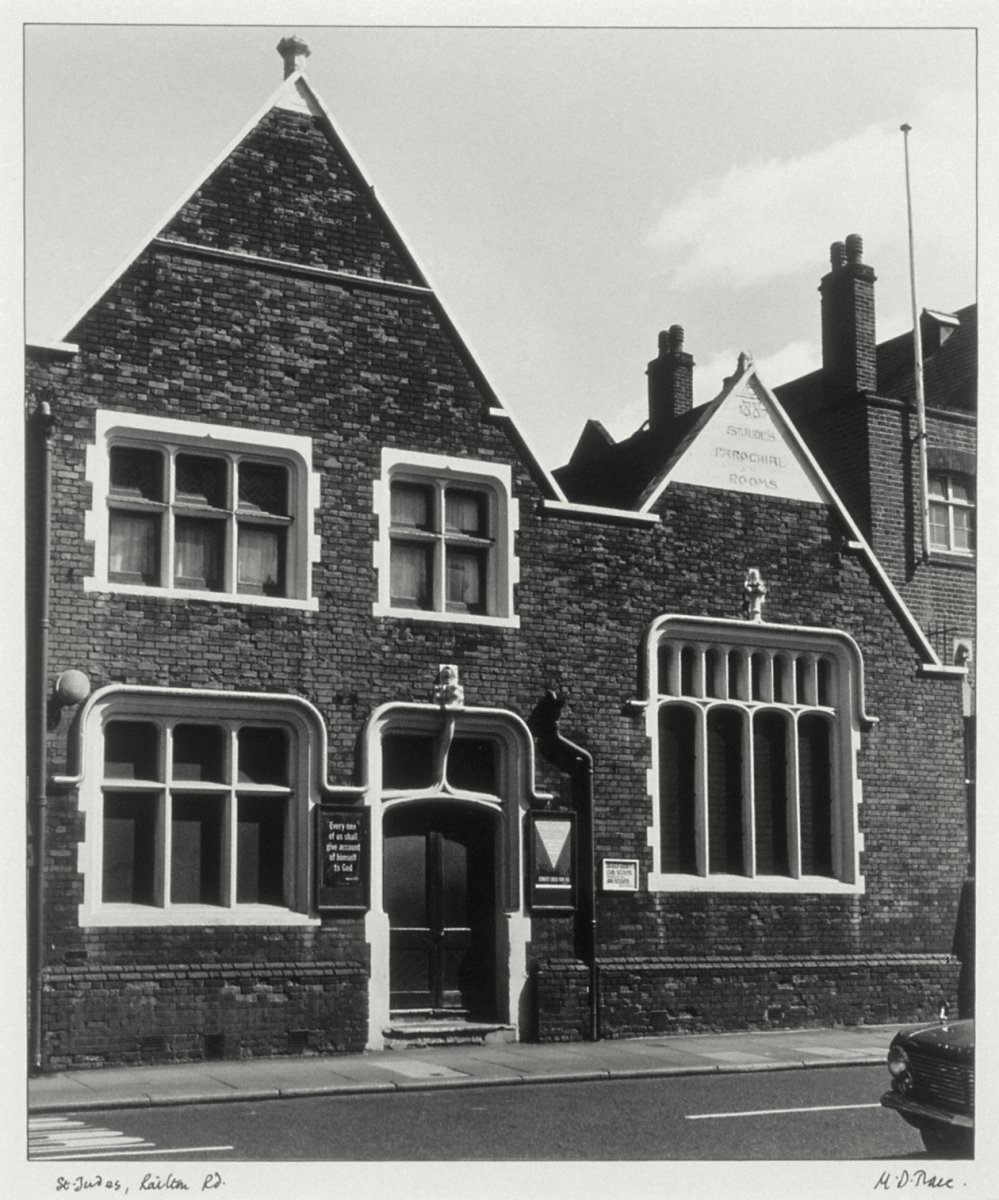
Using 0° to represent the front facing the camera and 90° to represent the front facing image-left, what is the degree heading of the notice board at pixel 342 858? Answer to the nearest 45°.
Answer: approximately 0°

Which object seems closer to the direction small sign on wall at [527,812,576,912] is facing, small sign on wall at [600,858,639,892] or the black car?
the black car

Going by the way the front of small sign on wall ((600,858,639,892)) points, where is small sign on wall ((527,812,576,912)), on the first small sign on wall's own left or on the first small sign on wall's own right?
on the first small sign on wall's own right

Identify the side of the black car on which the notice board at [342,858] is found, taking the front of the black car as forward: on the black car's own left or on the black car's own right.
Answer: on the black car's own right

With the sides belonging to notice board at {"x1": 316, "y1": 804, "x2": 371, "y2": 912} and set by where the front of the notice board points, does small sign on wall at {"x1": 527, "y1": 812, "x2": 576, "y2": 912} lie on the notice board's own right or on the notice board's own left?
on the notice board's own left

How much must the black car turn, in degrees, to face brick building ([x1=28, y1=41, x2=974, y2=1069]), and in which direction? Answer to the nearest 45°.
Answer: approximately 90° to its right

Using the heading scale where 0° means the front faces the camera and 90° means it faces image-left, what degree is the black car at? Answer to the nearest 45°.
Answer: approximately 45°

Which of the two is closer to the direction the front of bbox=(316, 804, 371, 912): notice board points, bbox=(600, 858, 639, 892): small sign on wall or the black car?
the black car

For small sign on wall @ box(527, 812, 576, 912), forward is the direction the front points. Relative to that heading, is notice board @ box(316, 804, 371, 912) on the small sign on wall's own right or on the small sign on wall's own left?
on the small sign on wall's own right
